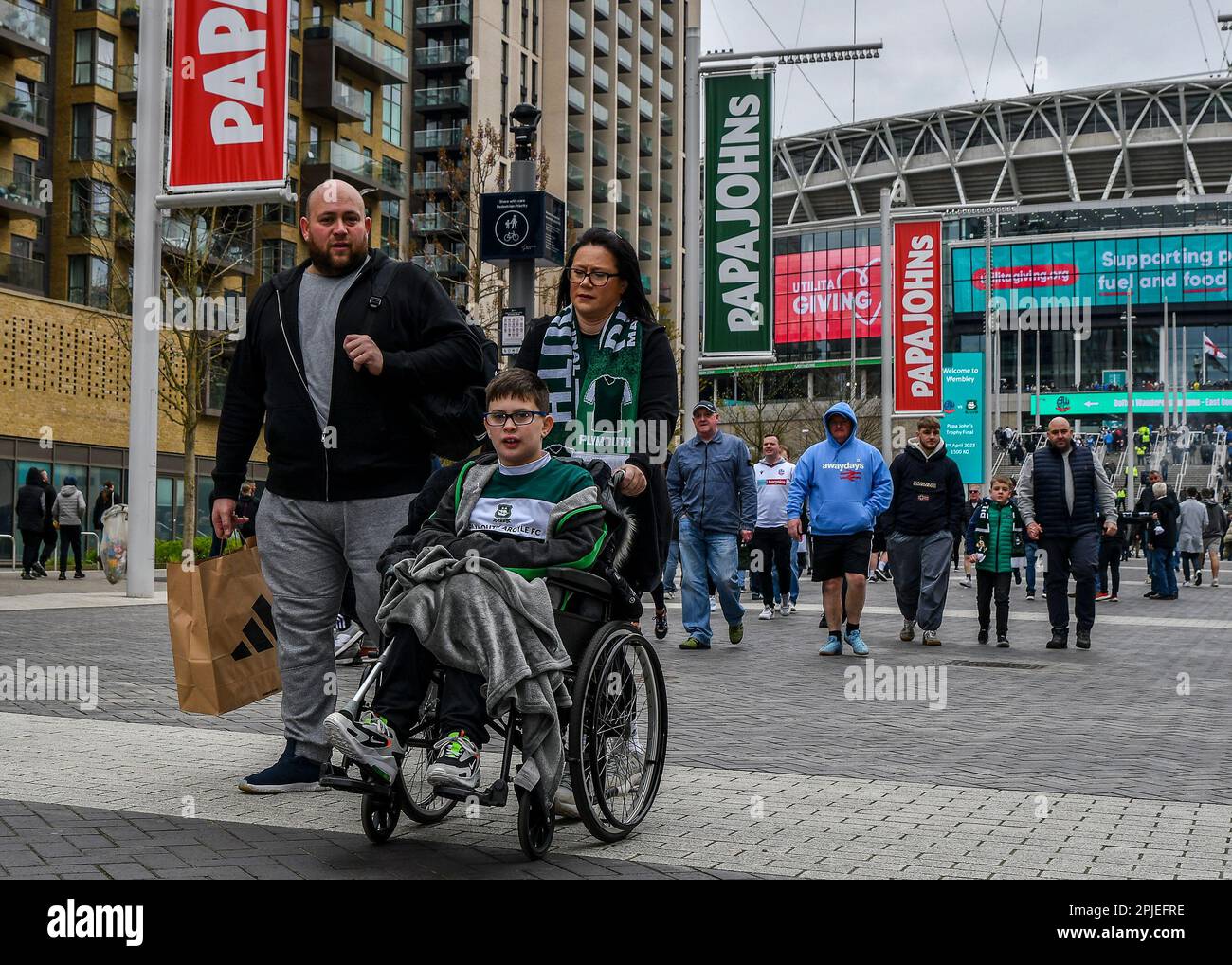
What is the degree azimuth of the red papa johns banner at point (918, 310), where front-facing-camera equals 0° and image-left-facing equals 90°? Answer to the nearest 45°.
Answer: approximately 0°

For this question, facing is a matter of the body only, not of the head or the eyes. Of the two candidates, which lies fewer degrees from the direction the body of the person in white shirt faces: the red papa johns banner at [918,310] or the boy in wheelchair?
the boy in wheelchair

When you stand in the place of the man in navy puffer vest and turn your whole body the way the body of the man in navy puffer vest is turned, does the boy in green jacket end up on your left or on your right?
on your right

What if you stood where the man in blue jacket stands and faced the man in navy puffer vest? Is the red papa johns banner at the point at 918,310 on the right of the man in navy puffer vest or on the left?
left

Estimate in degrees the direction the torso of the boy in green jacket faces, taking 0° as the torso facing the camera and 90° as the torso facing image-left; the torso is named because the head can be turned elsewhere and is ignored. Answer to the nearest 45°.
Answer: approximately 0°

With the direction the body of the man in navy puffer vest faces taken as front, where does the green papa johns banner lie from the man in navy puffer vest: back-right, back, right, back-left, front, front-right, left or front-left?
back-right

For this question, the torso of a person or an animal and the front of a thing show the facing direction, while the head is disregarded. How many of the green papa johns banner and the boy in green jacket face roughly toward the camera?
2
